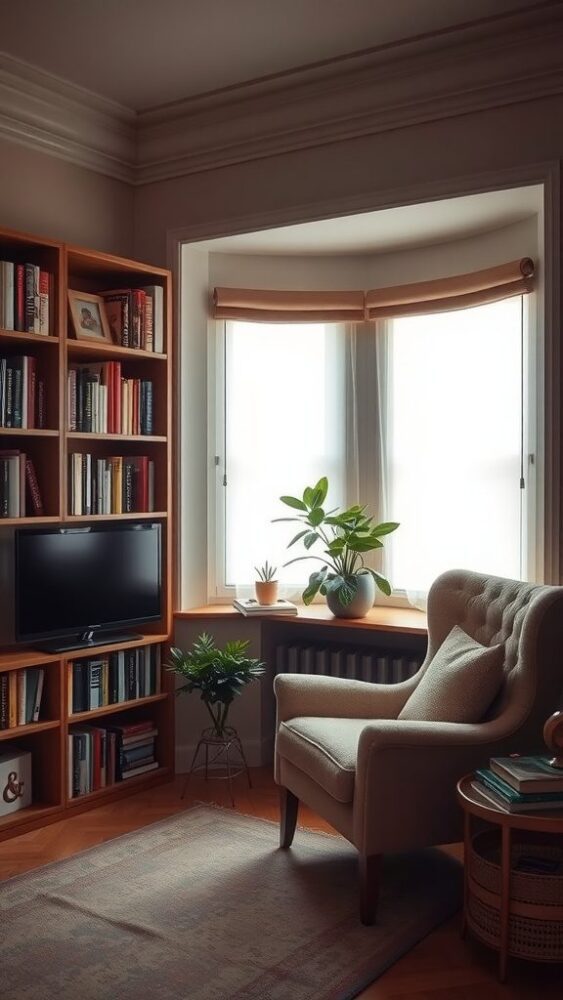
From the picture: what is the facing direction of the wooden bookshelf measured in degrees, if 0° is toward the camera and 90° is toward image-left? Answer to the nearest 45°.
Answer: approximately 315°

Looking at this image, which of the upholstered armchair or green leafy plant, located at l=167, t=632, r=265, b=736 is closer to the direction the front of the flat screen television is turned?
the upholstered armchair

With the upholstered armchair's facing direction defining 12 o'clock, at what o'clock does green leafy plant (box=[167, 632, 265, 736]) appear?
The green leafy plant is roughly at 3 o'clock from the upholstered armchair.

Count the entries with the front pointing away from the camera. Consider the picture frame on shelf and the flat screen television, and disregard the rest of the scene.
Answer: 0

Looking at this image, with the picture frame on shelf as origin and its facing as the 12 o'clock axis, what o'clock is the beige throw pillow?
The beige throw pillow is roughly at 12 o'clock from the picture frame on shelf.

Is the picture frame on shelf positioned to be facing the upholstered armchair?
yes

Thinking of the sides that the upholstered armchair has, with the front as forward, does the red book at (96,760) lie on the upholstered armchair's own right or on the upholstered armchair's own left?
on the upholstered armchair's own right
